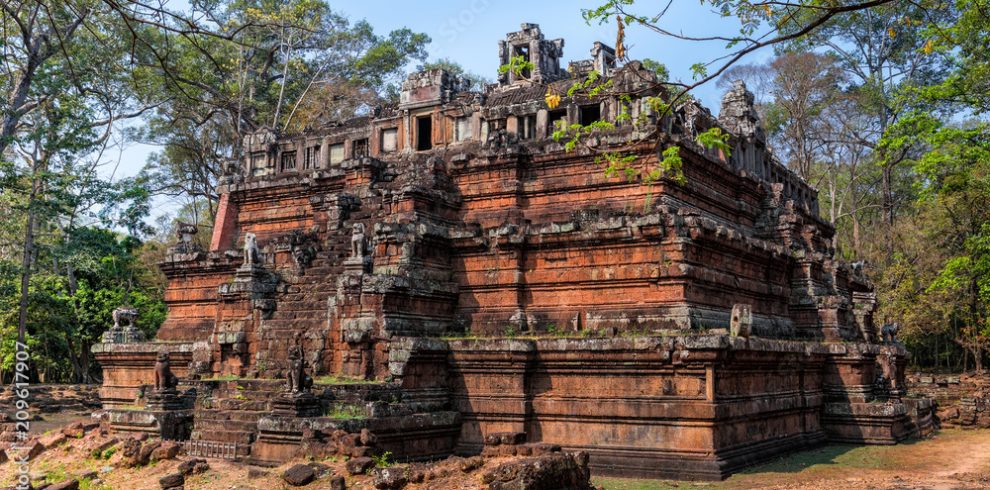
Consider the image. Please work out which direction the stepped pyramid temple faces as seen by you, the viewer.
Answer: facing the viewer and to the left of the viewer

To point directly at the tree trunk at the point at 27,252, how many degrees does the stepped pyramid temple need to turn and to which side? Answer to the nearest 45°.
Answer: approximately 90° to its right

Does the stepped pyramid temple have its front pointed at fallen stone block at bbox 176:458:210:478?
yes

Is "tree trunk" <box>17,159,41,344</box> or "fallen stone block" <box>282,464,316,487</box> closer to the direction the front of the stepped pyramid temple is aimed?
the fallen stone block

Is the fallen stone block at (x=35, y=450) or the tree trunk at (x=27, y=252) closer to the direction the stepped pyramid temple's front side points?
the fallen stone block

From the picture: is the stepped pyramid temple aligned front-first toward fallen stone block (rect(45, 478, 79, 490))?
yes

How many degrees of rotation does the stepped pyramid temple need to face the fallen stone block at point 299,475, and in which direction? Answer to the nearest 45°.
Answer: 0° — it already faces it

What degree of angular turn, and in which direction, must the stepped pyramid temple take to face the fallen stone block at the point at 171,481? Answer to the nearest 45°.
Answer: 0° — it already faces it

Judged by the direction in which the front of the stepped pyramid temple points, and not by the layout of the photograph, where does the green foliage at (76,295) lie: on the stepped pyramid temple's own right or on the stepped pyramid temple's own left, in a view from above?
on the stepped pyramid temple's own right
